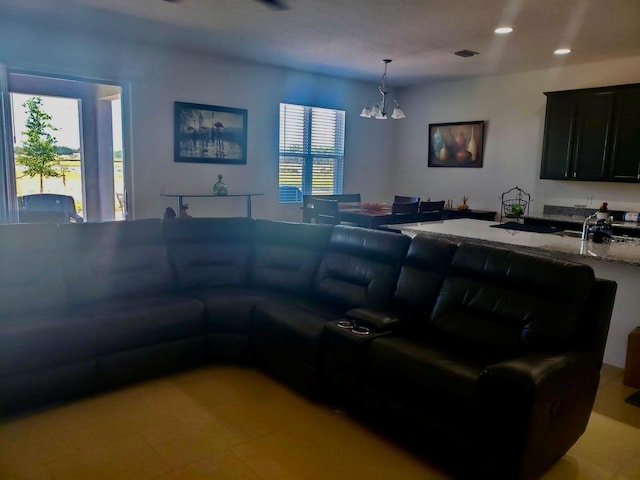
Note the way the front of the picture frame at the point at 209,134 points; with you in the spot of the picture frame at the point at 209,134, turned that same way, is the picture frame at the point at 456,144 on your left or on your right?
on your left

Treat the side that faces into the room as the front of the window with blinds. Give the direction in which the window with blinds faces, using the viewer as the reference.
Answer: facing the viewer and to the right of the viewer

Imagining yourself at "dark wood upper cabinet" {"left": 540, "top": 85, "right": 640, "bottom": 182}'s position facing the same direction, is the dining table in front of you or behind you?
in front

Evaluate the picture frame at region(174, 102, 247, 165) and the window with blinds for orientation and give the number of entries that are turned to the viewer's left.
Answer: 0

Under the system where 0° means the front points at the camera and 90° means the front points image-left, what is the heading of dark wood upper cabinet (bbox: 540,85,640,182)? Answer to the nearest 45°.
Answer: approximately 45°

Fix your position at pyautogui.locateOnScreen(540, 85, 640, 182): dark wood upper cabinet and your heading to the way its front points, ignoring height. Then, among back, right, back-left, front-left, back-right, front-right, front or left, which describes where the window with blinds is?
front-right
